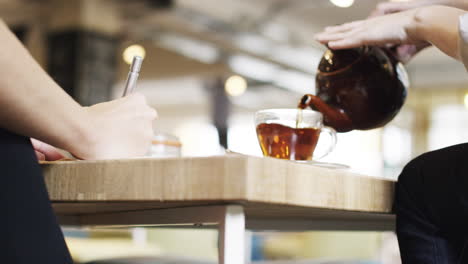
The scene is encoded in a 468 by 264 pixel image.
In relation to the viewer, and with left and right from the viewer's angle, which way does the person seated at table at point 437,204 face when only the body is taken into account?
facing to the left of the viewer

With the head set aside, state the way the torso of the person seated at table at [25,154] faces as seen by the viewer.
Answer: to the viewer's right
